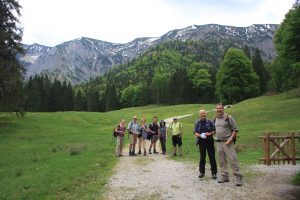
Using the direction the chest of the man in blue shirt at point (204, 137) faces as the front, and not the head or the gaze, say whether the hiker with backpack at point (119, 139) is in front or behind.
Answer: behind

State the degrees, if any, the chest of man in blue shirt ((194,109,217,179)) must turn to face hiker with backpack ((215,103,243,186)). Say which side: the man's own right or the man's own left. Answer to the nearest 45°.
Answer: approximately 45° to the man's own left

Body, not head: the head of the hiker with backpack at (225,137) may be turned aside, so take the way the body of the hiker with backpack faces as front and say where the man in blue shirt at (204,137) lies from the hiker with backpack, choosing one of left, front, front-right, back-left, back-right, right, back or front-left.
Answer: right

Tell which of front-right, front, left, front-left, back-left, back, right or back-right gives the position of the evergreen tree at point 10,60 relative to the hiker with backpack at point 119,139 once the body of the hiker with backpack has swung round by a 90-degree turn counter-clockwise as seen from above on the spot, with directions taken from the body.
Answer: left

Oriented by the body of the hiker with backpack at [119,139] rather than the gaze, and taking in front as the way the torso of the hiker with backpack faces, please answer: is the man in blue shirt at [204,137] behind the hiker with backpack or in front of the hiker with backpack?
in front

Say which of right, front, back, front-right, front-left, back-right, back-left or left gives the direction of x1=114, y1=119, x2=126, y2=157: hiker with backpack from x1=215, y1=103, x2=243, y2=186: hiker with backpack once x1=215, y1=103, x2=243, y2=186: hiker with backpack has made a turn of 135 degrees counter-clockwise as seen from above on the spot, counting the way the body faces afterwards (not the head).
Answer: back-left

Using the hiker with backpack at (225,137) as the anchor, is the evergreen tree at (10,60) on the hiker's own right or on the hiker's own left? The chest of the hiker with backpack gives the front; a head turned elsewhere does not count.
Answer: on the hiker's own right

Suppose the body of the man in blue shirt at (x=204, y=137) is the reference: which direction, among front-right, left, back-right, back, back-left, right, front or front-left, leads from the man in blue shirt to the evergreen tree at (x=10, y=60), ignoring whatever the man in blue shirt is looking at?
back-right

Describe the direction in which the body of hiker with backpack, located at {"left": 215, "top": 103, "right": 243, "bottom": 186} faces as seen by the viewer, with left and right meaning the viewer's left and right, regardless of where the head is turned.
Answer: facing the viewer and to the left of the viewer

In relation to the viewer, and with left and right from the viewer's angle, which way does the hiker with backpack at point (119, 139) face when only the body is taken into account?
facing the viewer and to the right of the viewer

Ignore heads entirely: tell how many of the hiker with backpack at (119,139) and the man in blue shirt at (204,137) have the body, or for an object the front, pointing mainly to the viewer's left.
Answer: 0

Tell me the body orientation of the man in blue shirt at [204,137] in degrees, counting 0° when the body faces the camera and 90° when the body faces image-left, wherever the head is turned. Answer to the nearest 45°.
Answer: approximately 0°
